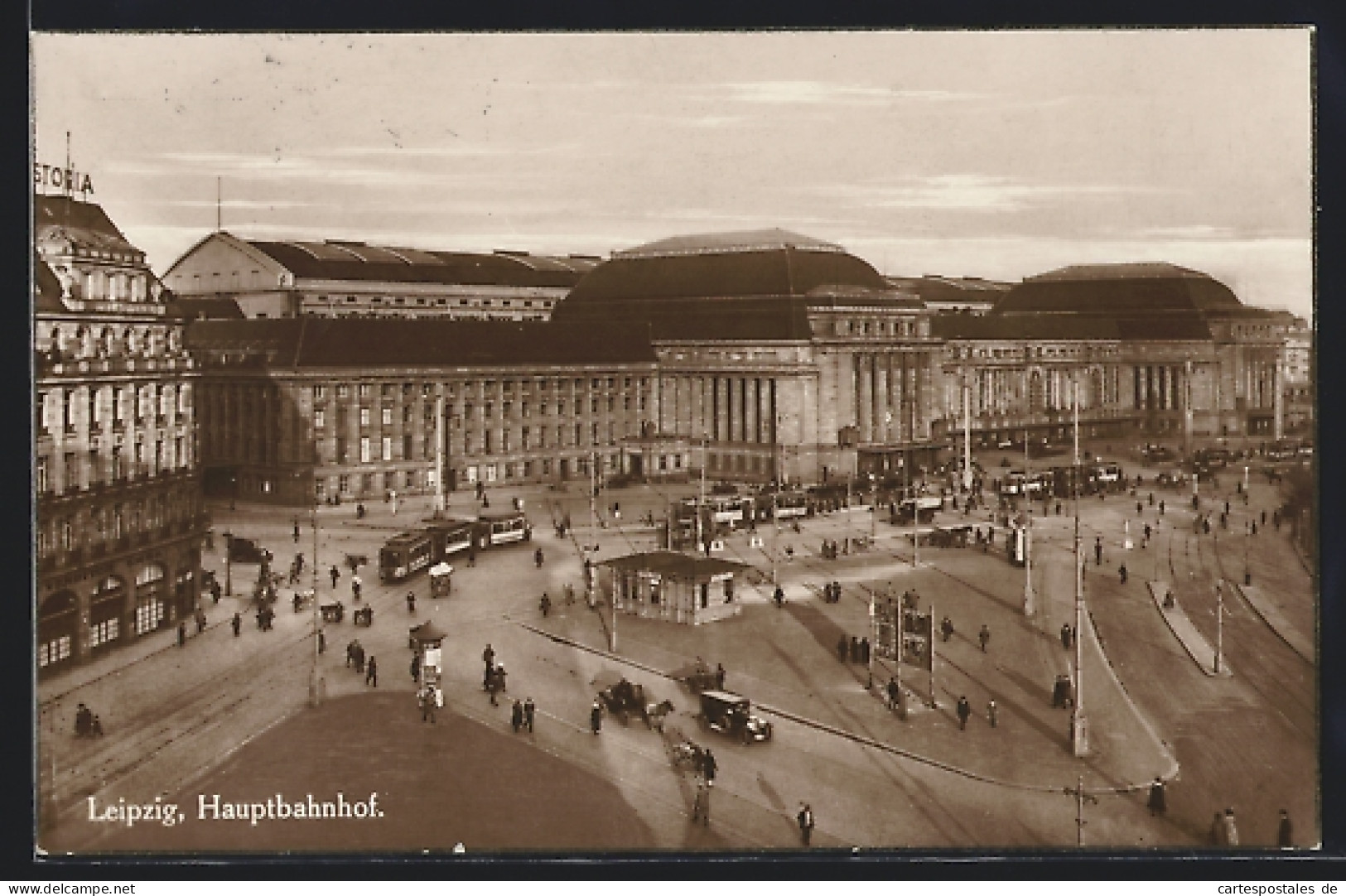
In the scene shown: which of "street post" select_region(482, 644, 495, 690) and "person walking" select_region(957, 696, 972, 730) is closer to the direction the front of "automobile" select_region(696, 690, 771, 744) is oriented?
the person walking

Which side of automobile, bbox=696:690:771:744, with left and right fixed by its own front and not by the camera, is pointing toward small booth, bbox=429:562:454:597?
back

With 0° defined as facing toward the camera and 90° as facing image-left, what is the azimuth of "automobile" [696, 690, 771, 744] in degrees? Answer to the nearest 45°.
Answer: approximately 315°

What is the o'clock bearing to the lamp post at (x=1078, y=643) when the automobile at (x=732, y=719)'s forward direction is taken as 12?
The lamp post is roughly at 10 o'clock from the automobile.

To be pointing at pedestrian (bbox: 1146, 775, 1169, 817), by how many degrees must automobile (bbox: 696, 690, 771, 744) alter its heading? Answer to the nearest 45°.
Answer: approximately 45° to its left

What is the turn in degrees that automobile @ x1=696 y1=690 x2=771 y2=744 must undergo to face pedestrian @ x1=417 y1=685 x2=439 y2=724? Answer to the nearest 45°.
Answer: approximately 135° to its right

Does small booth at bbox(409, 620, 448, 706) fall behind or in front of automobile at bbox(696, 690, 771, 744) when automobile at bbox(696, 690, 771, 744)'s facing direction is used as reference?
behind

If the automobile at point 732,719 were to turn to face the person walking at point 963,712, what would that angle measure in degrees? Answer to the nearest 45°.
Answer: approximately 45° to its left

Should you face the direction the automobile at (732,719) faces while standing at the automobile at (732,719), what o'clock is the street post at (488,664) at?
The street post is roughly at 5 o'clock from the automobile.

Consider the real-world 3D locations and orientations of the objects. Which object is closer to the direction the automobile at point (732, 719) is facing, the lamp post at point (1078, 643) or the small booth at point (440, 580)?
the lamp post
